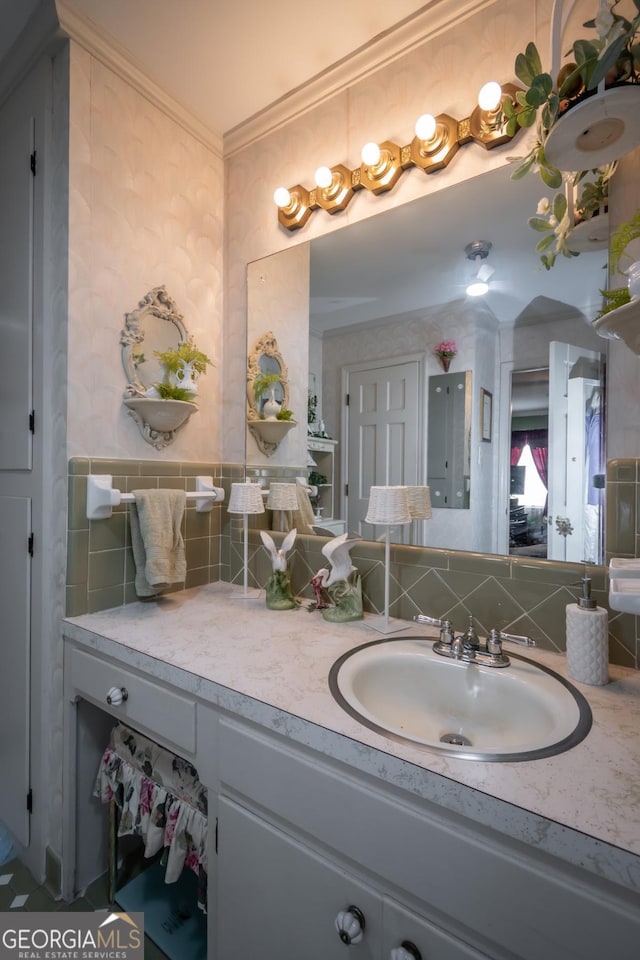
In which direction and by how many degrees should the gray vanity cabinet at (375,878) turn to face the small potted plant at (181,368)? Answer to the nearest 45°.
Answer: approximately 90° to its right

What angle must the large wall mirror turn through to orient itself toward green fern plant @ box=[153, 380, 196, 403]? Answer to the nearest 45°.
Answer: approximately 45° to its right

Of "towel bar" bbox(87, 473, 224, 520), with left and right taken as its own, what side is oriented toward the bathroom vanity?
front

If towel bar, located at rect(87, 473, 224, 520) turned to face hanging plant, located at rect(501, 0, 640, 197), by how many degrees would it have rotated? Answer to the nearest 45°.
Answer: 0° — it already faces it

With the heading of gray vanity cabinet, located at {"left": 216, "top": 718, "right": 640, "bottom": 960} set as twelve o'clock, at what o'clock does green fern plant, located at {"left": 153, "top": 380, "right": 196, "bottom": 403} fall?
The green fern plant is roughly at 3 o'clock from the gray vanity cabinet.

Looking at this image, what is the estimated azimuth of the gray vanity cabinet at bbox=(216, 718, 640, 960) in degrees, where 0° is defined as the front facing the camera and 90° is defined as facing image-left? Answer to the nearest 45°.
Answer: approximately 45°

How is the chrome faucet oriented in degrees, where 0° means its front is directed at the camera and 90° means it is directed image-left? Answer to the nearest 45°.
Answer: approximately 45°

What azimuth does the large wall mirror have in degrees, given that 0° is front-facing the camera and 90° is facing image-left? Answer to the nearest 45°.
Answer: approximately 45°

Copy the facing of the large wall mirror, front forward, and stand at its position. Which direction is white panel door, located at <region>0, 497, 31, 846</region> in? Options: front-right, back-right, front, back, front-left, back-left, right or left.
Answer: front-right
